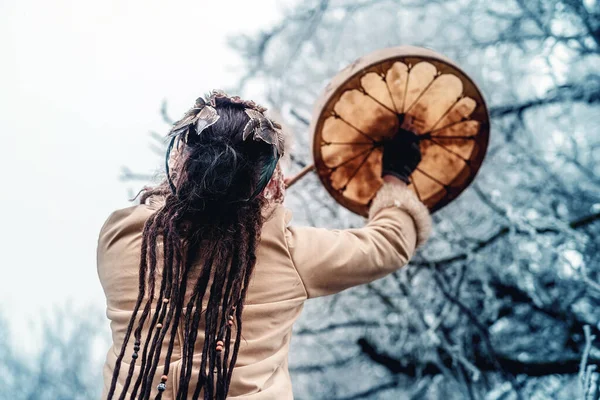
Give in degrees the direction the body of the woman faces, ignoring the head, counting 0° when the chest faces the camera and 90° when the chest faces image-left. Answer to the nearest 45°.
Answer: approximately 180°
